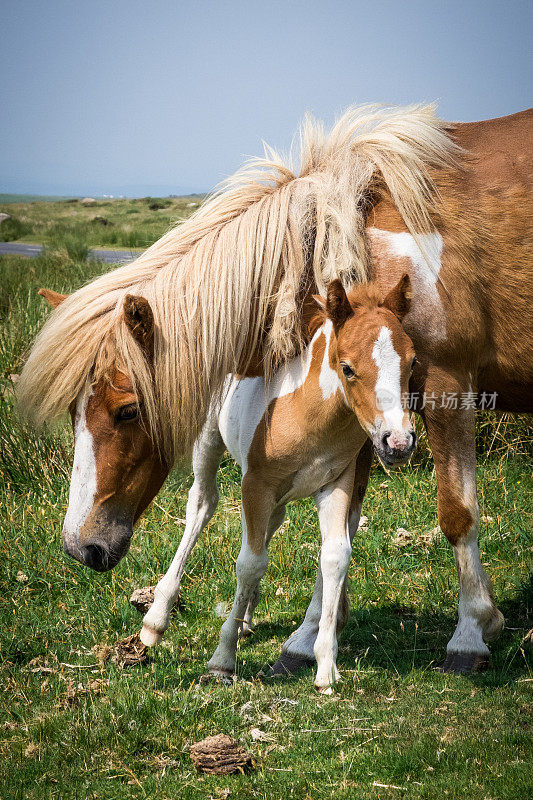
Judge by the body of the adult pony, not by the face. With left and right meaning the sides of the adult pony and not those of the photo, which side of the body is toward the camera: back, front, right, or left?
left

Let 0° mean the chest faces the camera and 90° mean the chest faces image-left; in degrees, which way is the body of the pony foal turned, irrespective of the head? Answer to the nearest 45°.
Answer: approximately 315°
